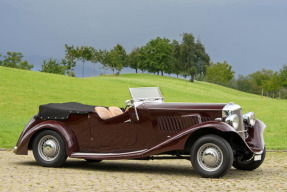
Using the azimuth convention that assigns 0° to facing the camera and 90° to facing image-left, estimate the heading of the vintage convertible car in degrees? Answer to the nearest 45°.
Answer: approximately 315°
